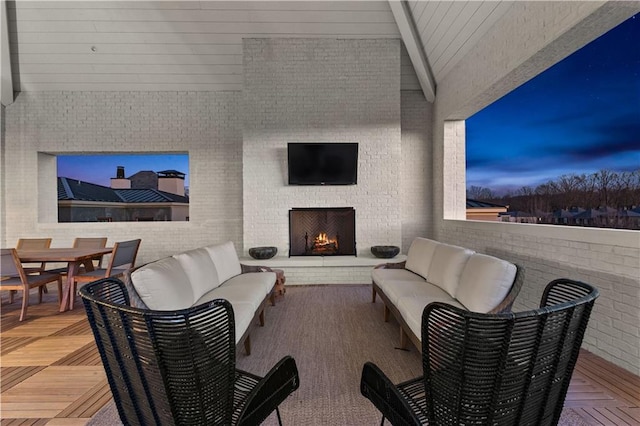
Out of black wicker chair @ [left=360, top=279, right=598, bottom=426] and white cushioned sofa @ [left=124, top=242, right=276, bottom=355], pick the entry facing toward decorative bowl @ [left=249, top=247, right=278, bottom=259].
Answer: the black wicker chair

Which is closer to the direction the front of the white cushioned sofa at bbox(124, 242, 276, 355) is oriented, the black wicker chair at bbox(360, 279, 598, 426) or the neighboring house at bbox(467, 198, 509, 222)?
the black wicker chair

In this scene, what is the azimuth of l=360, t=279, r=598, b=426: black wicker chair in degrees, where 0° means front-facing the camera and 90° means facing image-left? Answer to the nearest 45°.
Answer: approximately 135°

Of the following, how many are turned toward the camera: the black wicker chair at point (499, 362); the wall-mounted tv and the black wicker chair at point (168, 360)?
1

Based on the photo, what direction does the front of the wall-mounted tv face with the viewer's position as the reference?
facing the viewer

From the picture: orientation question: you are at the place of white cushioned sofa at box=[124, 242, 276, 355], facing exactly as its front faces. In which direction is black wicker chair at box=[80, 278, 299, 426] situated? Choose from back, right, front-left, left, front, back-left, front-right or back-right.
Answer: front-right

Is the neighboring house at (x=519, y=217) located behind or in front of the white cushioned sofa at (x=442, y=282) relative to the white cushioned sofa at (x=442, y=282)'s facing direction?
behind

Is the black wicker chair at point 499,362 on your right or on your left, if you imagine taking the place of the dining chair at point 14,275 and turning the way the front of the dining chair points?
on your right

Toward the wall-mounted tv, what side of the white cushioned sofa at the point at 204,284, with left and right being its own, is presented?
left

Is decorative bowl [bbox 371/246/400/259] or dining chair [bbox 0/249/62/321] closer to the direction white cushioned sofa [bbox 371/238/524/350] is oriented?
the dining chair

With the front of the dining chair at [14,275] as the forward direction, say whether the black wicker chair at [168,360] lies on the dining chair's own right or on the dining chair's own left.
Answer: on the dining chair's own right

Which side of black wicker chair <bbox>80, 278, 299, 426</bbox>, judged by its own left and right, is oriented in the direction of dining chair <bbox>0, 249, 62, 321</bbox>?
left

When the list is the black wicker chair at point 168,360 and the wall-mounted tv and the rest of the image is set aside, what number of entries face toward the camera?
1

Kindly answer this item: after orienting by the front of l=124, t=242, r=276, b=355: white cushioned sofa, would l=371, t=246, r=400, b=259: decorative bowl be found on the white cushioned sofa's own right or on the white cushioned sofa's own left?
on the white cushioned sofa's own left

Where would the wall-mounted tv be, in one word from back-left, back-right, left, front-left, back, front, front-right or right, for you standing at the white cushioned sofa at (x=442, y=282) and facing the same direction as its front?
right

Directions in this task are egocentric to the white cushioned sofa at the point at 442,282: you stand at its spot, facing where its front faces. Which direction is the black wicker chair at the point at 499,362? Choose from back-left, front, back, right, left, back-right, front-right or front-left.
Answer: front-left

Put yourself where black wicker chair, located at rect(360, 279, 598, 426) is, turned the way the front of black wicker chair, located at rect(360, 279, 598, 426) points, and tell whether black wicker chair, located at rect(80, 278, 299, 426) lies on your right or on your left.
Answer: on your left

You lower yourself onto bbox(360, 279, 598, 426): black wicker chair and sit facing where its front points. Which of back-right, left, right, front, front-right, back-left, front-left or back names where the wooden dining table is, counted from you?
front-left

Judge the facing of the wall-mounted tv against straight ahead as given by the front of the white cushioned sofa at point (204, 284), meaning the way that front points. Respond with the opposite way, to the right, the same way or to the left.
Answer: to the right

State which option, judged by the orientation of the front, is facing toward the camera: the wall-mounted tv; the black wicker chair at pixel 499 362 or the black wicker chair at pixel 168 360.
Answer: the wall-mounted tv

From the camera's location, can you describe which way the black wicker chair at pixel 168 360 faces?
facing away from the viewer and to the right of the viewer
